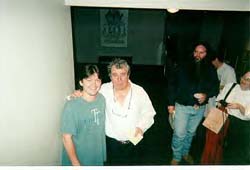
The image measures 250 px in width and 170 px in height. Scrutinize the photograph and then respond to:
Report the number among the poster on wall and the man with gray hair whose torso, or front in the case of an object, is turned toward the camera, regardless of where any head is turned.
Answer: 2

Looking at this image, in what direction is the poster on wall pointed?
toward the camera

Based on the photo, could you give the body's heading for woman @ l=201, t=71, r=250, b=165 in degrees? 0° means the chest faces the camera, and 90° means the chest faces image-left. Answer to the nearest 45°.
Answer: approximately 45°

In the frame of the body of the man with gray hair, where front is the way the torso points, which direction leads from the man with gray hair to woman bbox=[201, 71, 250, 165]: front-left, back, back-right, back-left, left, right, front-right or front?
left

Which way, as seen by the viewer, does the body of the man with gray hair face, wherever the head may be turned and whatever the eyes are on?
toward the camera

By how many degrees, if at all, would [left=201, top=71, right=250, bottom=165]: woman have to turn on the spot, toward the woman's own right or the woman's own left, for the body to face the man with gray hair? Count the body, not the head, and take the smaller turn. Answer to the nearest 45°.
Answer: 0° — they already face them

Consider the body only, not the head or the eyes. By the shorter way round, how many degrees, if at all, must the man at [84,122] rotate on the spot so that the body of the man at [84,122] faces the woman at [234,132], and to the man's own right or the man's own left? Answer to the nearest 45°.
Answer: approximately 45° to the man's own left
